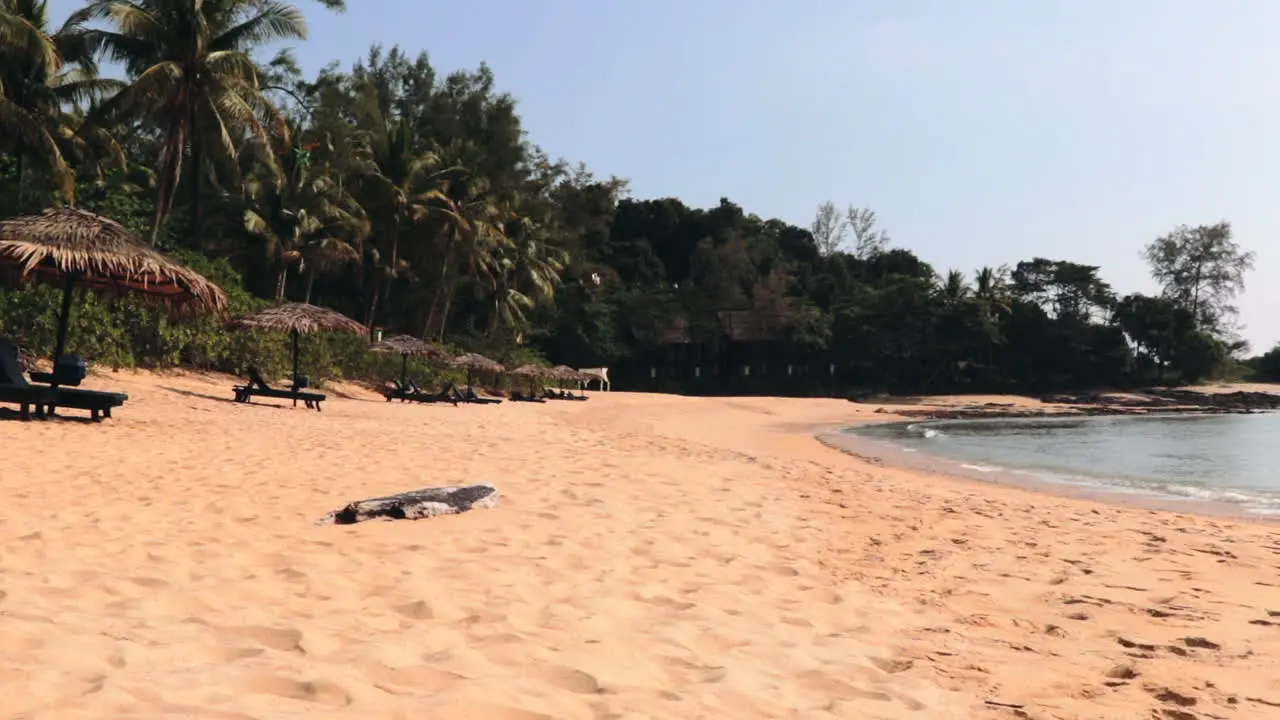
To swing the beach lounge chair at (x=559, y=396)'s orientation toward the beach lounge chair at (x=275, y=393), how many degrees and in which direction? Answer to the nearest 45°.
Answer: approximately 90° to its right

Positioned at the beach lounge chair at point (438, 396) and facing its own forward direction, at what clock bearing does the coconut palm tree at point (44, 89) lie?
The coconut palm tree is roughly at 6 o'clock from the beach lounge chair.

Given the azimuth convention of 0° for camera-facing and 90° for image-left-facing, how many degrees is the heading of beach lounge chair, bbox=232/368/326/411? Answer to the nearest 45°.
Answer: approximately 270°

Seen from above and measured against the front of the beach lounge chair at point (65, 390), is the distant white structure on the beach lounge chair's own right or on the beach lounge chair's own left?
on the beach lounge chair's own left

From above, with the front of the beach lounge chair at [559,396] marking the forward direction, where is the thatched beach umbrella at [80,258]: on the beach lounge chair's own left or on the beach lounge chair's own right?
on the beach lounge chair's own right

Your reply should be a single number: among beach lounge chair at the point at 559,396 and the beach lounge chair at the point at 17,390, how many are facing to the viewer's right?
2

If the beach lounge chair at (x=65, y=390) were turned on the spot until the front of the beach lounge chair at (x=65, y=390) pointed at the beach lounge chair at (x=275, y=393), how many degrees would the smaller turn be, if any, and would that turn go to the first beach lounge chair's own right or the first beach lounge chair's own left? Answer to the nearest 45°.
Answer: approximately 45° to the first beach lounge chair's own left

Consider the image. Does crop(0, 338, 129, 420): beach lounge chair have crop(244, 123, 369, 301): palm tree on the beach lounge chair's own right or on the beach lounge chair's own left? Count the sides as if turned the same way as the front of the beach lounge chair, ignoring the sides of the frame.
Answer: on the beach lounge chair's own left

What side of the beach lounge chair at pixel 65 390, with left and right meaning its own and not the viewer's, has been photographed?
right

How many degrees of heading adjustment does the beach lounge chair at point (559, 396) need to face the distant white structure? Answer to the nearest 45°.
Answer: approximately 90° to its left
